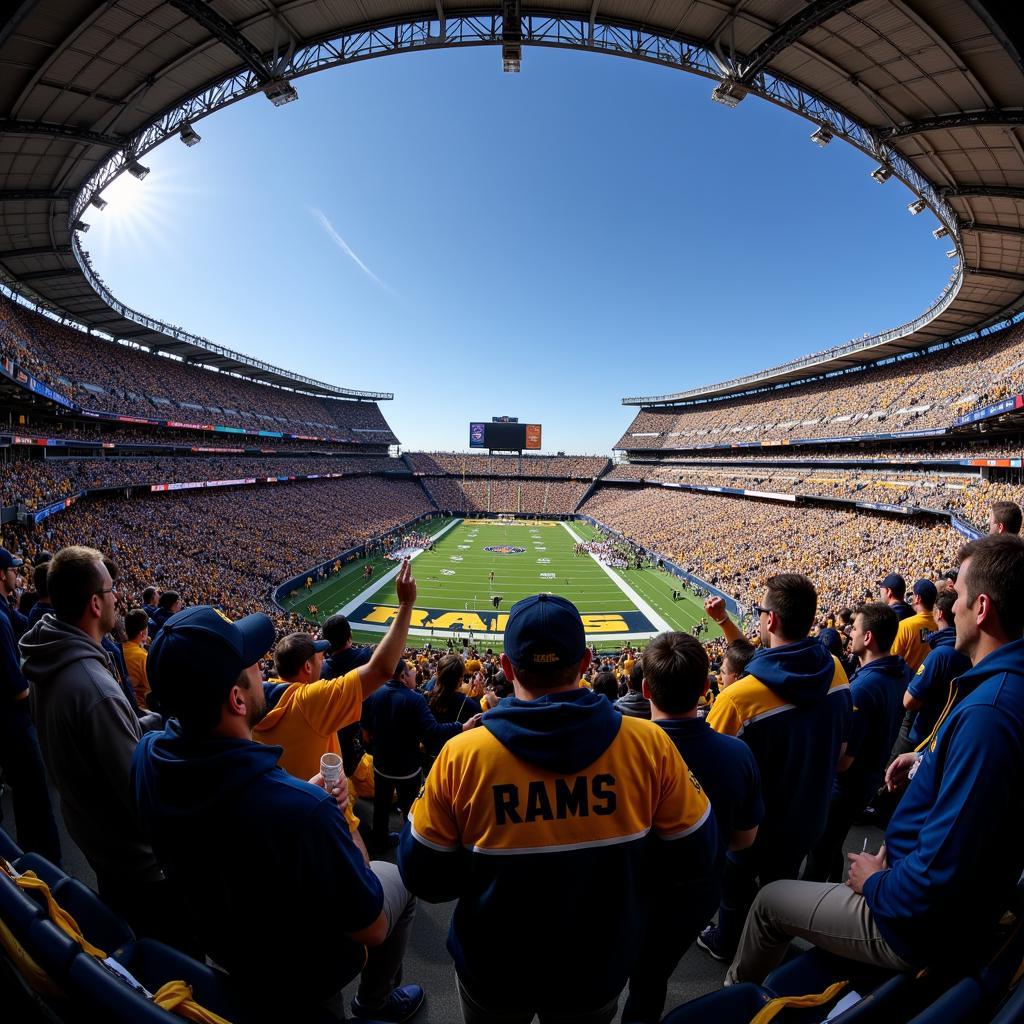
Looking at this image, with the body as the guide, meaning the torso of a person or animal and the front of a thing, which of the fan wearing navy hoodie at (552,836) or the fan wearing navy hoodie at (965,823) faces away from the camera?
the fan wearing navy hoodie at (552,836)

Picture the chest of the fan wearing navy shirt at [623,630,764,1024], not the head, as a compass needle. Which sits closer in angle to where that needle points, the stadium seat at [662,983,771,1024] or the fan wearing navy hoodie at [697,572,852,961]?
the fan wearing navy hoodie

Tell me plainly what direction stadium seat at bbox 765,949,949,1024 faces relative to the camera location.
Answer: facing away from the viewer and to the left of the viewer

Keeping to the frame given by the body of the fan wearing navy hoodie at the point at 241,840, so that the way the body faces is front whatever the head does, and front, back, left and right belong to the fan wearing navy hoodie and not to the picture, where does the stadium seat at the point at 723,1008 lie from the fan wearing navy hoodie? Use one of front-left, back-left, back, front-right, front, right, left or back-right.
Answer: front-right

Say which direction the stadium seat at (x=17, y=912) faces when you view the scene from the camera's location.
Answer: facing away from the viewer and to the right of the viewer

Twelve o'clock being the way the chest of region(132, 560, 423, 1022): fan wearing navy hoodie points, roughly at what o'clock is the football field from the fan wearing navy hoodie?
The football field is roughly at 11 o'clock from the fan wearing navy hoodie.

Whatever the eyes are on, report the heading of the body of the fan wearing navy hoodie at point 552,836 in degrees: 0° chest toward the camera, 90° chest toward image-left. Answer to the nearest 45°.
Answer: approximately 180°

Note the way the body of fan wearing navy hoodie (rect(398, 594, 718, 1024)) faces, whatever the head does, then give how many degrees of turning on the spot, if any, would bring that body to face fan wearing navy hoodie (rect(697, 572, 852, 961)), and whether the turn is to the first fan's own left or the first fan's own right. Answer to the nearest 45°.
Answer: approximately 45° to the first fan's own right

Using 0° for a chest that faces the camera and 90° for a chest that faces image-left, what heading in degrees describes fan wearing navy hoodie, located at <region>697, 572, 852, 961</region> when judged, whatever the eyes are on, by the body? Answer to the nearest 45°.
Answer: approximately 135°

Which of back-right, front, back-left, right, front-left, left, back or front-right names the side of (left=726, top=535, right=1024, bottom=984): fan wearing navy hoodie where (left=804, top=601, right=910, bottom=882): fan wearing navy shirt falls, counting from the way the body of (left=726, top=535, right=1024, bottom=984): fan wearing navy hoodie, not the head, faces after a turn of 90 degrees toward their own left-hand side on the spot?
back

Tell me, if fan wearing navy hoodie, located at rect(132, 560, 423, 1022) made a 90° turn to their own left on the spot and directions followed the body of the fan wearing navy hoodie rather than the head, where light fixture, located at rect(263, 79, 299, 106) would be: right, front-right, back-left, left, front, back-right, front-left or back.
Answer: front-right

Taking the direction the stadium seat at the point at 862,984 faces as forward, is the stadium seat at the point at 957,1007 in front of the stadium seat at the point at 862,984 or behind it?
behind
